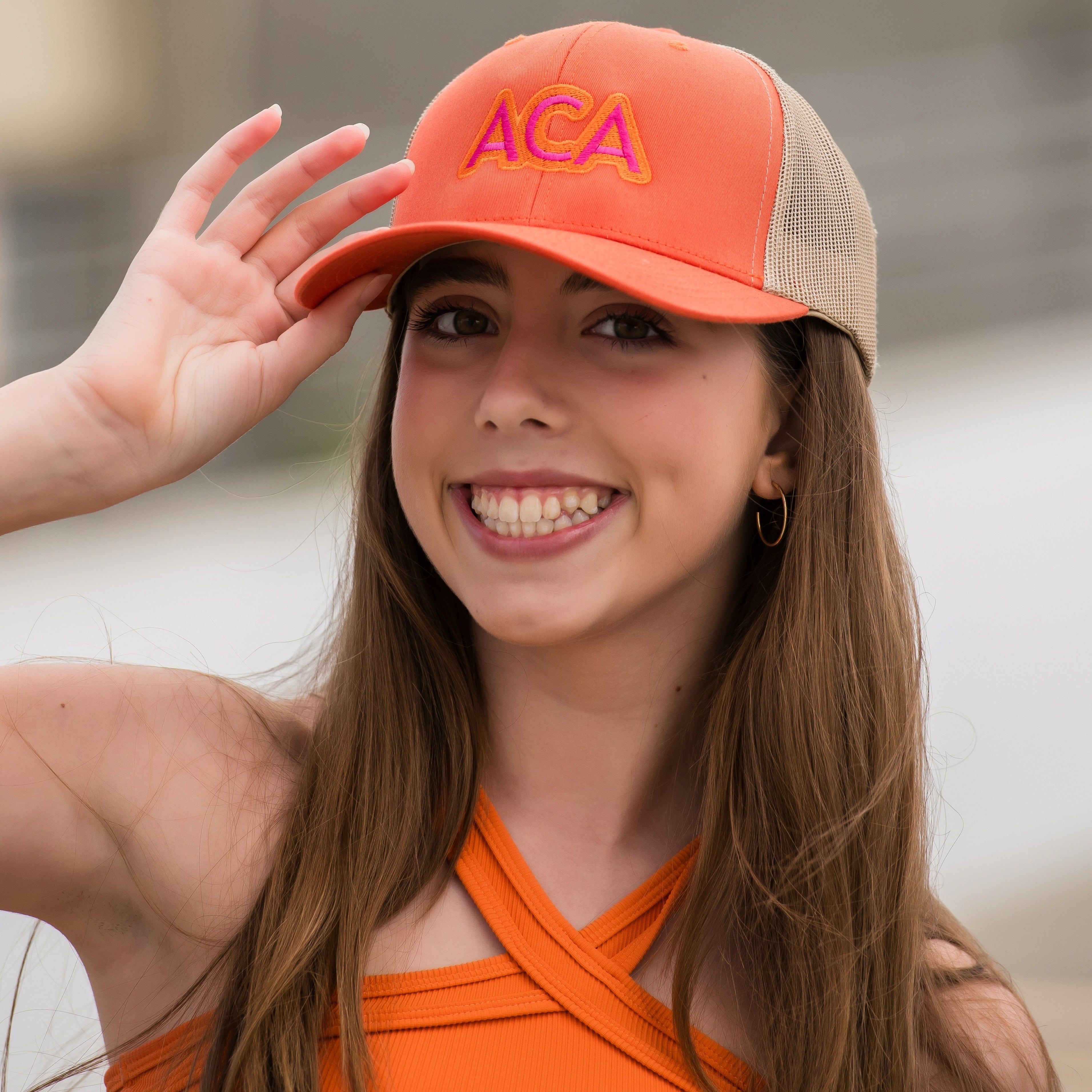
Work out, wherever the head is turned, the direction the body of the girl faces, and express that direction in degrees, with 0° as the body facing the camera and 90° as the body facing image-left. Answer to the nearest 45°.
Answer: approximately 0°

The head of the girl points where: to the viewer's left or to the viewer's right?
to the viewer's left
